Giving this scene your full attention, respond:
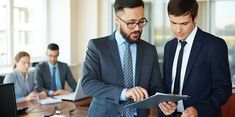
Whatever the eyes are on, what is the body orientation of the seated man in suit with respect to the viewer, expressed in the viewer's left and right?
facing the viewer

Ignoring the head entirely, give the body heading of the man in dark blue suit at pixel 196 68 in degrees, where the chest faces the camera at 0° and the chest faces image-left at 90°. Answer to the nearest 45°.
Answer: approximately 45°

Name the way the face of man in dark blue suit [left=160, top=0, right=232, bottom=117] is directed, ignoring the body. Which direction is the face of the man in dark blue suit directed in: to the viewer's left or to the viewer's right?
to the viewer's left

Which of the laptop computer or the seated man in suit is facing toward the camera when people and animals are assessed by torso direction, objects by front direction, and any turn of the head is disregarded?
the seated man in suit

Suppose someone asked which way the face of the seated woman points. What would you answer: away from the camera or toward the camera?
toward the camera

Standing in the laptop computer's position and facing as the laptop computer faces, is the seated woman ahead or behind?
ahead

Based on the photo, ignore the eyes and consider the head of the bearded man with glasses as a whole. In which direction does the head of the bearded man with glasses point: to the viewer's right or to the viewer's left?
to the viewer's right

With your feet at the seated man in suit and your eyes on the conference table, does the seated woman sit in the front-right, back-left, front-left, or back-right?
front-right

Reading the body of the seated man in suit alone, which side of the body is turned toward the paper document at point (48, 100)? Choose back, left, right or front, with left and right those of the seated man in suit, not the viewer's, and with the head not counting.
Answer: front

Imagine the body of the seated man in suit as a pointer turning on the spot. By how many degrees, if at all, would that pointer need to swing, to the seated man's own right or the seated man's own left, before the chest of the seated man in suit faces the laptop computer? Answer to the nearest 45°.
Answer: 0° — they already face it

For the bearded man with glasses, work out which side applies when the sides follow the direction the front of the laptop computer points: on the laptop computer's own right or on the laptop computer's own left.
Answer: on the laptop computer's own right

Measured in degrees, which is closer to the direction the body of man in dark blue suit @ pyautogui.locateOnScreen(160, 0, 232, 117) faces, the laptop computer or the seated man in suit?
the laptop computer

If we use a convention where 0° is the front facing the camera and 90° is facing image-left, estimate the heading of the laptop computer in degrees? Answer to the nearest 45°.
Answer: approximately 225°

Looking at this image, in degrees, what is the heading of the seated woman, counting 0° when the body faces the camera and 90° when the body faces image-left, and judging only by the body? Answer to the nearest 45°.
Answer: approximately 315°
